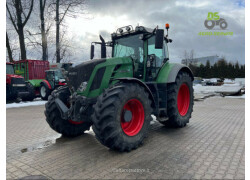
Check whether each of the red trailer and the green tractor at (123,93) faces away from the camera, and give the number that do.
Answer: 0

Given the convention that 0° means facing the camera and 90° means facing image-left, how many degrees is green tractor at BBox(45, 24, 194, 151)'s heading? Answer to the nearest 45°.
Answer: approximately 45°
